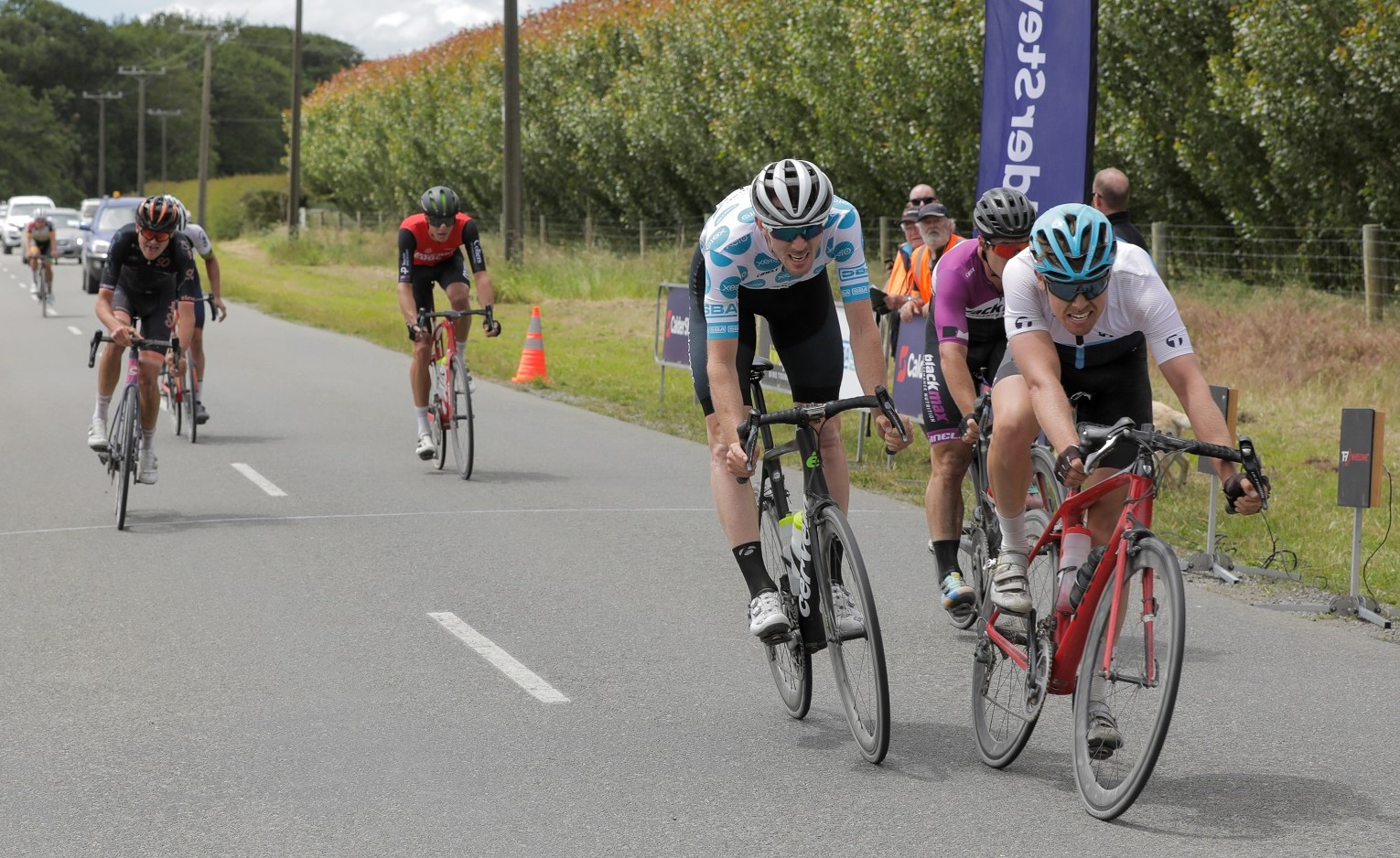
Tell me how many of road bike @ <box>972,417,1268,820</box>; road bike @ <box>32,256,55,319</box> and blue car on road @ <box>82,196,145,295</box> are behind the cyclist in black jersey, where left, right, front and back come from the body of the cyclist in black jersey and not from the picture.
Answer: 2

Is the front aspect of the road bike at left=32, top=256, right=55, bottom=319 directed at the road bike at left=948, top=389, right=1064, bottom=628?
yes

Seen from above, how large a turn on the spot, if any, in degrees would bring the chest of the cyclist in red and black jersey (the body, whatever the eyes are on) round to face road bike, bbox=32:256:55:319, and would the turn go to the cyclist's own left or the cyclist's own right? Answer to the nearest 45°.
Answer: approximately 180°

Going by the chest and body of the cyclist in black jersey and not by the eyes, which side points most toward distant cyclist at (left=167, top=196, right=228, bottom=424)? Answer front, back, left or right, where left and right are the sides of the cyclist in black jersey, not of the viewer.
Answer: back

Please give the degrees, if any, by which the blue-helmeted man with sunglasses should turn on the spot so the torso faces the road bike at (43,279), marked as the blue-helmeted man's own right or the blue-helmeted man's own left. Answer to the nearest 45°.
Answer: approximately 180°

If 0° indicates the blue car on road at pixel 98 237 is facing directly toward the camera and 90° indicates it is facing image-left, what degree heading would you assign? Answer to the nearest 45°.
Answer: approximately 0°

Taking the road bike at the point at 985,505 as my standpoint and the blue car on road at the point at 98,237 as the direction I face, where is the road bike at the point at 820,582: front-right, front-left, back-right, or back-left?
back-left

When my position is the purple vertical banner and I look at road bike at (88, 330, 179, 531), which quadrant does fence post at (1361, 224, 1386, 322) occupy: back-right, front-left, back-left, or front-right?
back-right

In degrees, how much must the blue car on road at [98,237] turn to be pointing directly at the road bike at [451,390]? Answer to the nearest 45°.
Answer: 0° — it already faces it

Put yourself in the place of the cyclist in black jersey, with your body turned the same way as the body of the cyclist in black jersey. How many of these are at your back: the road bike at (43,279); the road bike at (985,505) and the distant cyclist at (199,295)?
2

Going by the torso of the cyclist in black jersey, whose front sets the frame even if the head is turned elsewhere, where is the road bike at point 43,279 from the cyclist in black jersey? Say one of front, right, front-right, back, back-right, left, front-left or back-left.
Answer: back
